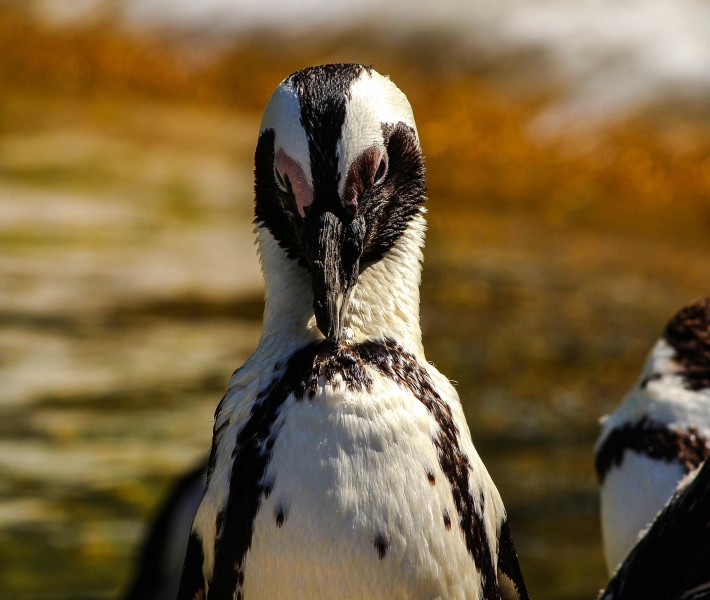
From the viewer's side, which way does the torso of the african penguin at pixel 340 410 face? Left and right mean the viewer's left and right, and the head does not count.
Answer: facing the viewer

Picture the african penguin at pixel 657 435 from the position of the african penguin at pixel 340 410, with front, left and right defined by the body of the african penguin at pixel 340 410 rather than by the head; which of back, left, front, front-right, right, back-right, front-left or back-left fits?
back-left
